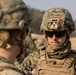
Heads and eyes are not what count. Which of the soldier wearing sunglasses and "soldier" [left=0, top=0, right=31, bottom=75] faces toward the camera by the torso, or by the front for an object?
the soldier wearing sunglasses

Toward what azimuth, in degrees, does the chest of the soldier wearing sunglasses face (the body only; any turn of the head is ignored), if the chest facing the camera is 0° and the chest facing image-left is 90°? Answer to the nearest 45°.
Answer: approximately 0°

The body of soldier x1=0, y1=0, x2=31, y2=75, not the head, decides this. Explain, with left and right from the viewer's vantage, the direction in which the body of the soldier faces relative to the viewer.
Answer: facing away from the viewer and to the right of the viewer

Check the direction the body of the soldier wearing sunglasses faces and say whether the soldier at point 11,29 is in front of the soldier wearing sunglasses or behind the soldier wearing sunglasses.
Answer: in front

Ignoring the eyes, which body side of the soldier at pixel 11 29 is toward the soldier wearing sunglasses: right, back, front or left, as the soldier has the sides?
front

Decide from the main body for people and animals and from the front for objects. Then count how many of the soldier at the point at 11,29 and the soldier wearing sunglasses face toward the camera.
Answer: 1
